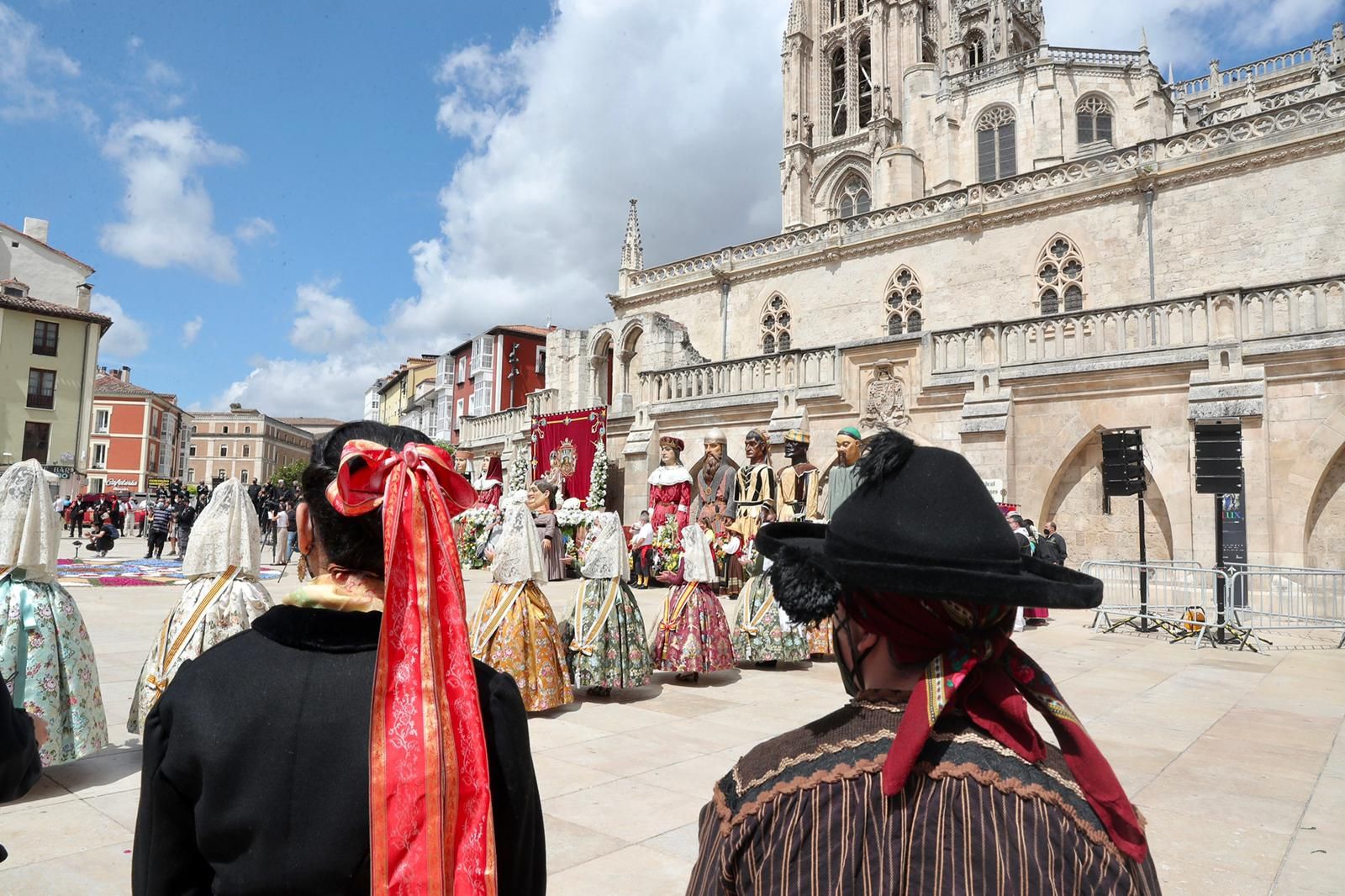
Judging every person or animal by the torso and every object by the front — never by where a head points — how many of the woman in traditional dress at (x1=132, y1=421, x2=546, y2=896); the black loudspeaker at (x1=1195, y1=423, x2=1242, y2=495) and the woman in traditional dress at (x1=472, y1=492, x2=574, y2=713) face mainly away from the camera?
2

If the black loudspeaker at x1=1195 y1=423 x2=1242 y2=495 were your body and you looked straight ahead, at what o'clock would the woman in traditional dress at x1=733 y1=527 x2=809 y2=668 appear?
The woman in traditional dress is roughly at 1 o'clock from the black loudspeaker.

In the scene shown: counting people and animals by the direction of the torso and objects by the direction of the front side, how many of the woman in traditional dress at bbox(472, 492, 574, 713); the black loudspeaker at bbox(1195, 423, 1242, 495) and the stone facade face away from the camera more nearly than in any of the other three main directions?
1

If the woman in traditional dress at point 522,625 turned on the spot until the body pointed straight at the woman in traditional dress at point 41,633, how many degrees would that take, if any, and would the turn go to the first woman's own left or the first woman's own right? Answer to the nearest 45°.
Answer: approximately 135° to the first woman's own left

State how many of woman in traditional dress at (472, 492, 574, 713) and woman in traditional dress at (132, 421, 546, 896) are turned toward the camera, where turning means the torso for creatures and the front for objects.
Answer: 0

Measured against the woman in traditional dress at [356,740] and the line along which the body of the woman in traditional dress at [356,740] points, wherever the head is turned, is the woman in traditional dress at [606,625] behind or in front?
in front

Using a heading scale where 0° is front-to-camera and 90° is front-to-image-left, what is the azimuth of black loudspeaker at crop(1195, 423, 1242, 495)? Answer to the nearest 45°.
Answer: approximately 0°

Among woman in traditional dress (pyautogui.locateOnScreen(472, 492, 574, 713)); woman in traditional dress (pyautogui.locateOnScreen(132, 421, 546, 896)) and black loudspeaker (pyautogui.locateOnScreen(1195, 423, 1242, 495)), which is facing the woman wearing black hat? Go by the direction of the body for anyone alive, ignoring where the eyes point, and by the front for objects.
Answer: the black loudspeaker

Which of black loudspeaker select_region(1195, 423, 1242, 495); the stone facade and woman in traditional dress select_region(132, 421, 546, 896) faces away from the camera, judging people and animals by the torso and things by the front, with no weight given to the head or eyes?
the woman in traditional dress

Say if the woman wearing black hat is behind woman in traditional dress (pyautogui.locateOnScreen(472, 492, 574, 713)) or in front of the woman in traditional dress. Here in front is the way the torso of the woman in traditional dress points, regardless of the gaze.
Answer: behind

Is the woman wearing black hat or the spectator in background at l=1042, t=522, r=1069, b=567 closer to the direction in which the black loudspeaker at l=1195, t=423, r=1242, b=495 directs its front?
the woman wearing black hat

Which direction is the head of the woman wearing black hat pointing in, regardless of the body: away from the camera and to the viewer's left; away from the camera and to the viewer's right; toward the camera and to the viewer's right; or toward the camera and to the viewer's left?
away from the camera and to the viewer's left

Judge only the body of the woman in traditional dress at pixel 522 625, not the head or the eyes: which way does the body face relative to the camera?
away from the camera

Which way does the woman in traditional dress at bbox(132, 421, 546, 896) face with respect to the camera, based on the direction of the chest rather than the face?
away from the camera

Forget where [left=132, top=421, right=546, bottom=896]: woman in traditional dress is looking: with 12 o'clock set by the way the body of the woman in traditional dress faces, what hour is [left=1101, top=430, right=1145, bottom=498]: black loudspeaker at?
The black loudspeaker is roughly at 2 o'clock from the woman in traditional dress.
